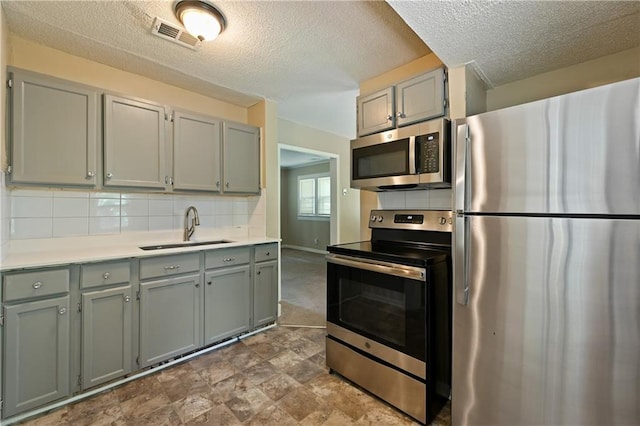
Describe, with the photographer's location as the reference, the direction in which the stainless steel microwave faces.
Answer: facing the viewer and to the left of the viewer

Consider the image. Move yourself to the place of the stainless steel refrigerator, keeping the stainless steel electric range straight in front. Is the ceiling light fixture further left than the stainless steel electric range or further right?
left

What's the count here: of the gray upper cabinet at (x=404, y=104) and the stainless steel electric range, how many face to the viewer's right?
0

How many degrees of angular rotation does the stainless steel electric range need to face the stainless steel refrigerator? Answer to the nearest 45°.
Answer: approximately 90° to its left

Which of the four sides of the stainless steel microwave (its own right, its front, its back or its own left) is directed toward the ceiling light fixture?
front

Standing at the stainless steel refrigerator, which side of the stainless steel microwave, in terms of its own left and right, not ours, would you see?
left

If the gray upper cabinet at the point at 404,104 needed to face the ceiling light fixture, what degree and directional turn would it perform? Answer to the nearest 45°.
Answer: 0° — it already faces it
